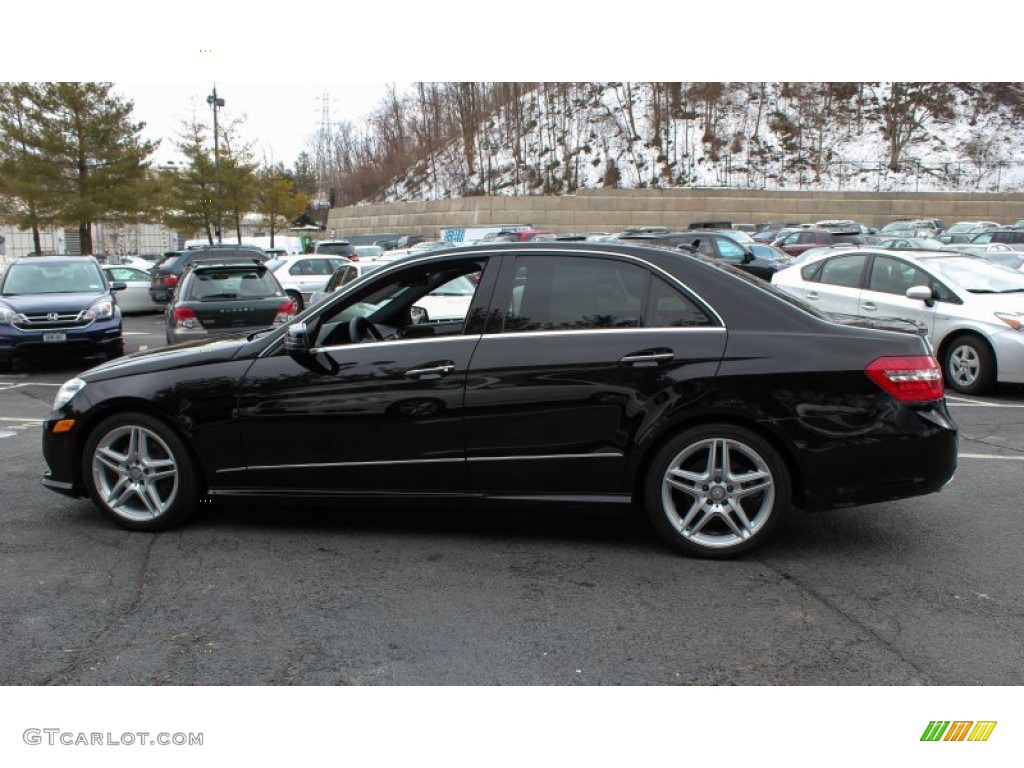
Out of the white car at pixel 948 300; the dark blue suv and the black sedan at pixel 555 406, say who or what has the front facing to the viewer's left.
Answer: the black sedan

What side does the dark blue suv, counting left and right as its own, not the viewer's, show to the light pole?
back

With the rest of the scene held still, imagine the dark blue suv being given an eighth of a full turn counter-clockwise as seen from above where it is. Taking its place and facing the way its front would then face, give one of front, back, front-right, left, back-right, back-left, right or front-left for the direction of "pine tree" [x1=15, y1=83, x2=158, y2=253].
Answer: back-left

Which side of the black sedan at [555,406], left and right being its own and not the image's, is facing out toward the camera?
left

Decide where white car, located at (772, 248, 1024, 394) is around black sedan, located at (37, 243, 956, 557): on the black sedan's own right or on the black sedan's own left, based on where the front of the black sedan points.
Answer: on the black sedan's own right

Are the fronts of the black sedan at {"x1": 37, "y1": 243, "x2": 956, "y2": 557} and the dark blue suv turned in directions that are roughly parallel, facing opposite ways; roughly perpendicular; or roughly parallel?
roughly perpendicular

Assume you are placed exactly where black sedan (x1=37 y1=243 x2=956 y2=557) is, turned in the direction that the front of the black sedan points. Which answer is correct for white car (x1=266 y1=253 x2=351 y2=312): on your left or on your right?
on your right

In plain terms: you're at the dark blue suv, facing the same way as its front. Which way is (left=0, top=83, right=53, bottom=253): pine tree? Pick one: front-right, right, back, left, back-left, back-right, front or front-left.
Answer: back

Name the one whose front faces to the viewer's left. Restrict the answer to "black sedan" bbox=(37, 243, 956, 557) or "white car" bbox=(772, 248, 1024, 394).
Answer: the black sedan

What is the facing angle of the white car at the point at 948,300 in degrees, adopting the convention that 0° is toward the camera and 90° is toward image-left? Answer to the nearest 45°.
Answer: approximately 315°

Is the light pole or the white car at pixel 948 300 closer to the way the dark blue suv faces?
the white car
